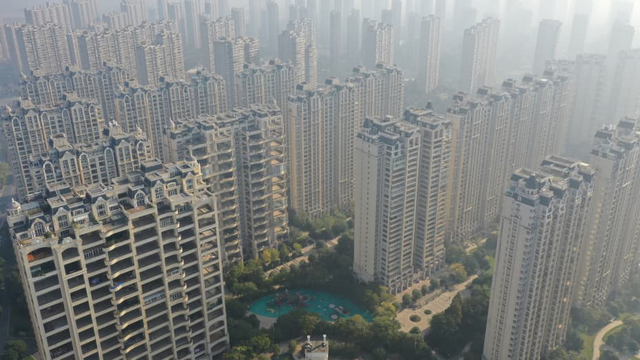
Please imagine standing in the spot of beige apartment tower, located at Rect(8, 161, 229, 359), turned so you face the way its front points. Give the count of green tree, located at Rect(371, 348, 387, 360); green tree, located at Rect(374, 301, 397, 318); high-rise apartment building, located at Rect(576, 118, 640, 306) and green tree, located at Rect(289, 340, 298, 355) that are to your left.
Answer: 4

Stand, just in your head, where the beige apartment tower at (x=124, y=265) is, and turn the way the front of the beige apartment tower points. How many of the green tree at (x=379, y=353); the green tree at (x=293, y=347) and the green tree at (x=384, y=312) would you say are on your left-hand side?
3

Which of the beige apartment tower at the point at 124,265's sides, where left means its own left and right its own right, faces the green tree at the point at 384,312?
left

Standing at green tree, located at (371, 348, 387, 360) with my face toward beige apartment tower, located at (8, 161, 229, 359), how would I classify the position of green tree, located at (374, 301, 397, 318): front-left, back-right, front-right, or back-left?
back-right

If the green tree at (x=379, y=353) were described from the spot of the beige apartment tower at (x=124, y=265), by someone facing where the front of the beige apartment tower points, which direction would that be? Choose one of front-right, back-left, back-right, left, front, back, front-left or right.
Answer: left

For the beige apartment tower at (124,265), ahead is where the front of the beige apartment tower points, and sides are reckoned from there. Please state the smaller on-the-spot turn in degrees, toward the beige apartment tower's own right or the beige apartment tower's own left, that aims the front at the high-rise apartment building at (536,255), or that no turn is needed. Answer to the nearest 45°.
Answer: approximately 90° to the beige apartment tower's own left

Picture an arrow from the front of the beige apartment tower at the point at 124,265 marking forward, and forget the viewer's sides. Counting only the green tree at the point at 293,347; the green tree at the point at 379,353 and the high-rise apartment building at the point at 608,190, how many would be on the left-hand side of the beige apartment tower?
3

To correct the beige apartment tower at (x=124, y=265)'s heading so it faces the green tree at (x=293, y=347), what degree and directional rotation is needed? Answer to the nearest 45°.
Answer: approximately 90° to its left

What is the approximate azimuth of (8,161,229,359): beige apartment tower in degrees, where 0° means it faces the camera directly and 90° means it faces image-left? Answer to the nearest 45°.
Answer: approximately 0°

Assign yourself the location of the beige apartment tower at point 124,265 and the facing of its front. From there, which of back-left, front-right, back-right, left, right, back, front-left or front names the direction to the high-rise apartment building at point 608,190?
left
